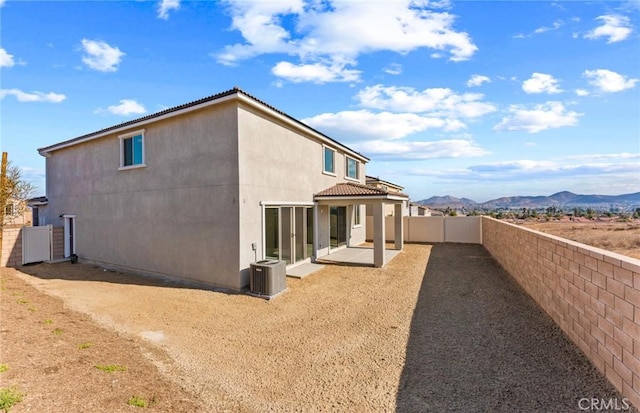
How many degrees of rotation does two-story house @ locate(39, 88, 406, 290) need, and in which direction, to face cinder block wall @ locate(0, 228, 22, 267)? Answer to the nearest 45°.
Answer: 0° — it already faces it

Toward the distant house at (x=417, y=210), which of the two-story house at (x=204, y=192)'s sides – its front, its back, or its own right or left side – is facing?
right

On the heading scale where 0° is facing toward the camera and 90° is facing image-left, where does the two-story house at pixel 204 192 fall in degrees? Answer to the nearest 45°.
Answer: approximately 135°

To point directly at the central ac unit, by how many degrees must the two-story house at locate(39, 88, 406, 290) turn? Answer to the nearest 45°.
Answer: approximately 180°

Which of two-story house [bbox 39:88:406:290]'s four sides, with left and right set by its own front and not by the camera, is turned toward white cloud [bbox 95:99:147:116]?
front
